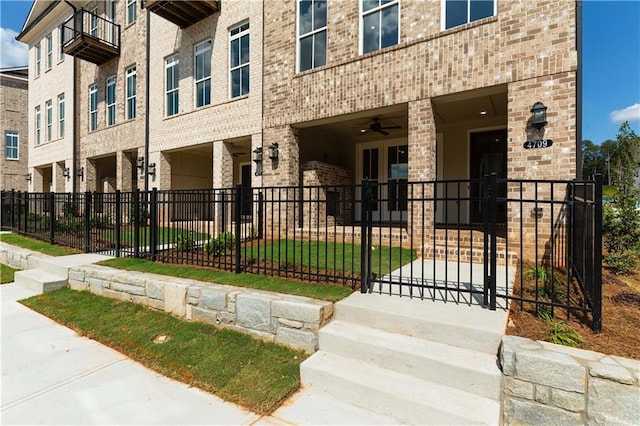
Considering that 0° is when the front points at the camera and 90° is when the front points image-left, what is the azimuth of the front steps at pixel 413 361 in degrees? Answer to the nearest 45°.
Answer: approximately 45°

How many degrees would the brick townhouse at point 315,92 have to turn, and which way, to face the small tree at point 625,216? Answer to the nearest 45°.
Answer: approximately 90° to its left

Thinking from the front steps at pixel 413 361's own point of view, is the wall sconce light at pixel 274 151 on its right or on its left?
on its right

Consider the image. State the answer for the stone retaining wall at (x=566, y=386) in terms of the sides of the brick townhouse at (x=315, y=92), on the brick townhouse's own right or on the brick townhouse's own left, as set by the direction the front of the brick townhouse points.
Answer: on the brick townhouse's own left

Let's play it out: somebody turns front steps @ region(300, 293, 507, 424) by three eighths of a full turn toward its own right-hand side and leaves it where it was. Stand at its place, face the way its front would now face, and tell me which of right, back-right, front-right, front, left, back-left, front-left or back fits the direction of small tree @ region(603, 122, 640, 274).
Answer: front-right

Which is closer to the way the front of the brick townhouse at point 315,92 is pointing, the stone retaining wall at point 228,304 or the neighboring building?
the stone retaining wall

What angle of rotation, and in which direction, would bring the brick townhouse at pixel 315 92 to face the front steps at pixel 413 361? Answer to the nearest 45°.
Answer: approximately 45° to its left

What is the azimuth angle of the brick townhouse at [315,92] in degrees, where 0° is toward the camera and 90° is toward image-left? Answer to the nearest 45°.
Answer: approximately 45°

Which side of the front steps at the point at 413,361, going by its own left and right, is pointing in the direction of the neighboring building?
right
